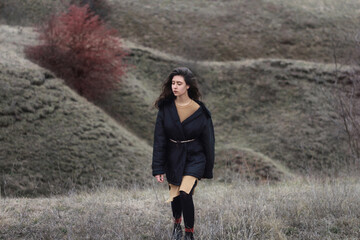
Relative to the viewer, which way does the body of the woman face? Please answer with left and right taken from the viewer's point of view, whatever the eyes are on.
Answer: facing the viewer

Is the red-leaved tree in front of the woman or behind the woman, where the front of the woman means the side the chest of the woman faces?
behind
